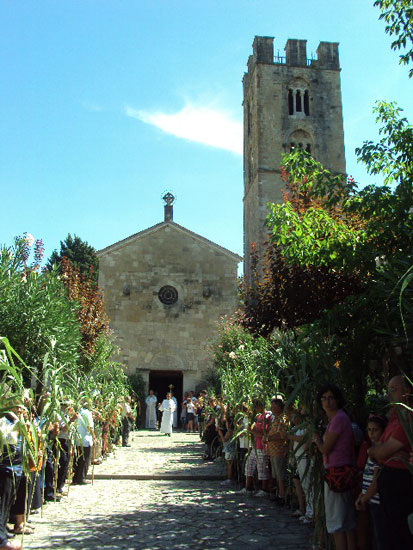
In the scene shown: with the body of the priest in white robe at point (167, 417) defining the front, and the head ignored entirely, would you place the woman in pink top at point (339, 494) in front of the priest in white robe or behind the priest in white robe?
in front

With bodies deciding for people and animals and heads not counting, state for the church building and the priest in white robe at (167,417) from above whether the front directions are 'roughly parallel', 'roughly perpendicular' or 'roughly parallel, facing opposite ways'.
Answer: roughly parallel

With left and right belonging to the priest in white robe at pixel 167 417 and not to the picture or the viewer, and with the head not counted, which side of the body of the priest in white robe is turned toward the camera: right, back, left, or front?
front

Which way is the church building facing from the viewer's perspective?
toward the camera

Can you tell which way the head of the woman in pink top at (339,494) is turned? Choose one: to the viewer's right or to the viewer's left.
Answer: to the viewer's left

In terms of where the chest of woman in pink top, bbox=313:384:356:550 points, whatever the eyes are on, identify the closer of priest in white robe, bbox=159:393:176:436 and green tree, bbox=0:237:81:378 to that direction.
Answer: the green tree

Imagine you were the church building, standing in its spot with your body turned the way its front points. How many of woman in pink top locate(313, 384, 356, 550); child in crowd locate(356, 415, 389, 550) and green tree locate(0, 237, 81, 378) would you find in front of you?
3

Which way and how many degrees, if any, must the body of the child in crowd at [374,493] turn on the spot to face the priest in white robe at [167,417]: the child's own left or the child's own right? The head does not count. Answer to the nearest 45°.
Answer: approximately 90° to the child's own right

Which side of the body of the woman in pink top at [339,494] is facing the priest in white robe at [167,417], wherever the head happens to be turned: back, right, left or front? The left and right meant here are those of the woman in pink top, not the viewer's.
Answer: right

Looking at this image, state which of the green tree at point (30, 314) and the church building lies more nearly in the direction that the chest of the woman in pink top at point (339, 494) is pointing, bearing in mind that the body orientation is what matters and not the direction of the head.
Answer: the green tree

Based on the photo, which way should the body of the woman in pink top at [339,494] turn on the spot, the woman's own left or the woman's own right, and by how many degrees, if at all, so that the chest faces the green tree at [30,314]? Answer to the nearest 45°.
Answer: approximately 45° to the woman's own right

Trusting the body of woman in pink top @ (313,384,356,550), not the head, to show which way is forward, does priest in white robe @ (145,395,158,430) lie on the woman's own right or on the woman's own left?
on the woman's own right
